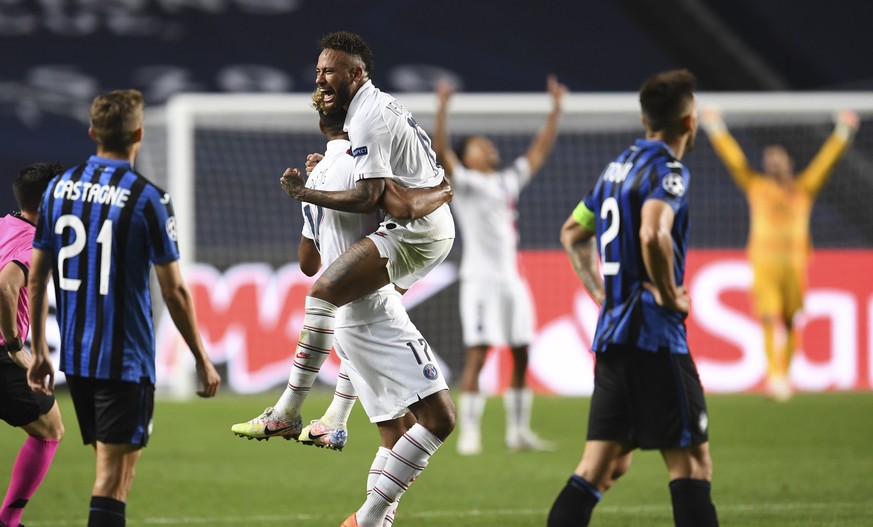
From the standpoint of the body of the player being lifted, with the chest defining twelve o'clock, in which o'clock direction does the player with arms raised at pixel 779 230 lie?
The player with arms raised is roughly at 4 o'clock from the player being lifted.

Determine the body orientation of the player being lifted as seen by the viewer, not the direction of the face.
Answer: to the viewer's left

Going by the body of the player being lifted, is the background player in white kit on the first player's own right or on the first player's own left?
on the first player's own right

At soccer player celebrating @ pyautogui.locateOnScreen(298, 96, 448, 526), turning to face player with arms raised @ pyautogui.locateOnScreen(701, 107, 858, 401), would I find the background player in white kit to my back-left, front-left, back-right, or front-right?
front-left

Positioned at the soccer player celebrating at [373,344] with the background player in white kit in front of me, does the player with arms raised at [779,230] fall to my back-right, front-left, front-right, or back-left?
front-right

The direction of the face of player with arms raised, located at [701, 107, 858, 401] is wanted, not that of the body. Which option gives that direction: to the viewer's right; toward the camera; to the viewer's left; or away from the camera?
toward the camera

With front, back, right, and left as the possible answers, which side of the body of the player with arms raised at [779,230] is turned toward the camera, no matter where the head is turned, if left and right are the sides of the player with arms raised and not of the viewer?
front

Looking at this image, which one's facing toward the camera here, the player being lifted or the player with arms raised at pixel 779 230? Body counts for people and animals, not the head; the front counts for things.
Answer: the player with arms raised

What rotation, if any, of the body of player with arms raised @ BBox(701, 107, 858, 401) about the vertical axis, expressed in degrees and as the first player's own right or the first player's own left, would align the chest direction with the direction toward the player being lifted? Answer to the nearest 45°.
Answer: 0° — they already face them

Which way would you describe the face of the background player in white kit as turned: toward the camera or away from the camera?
toward the camera
